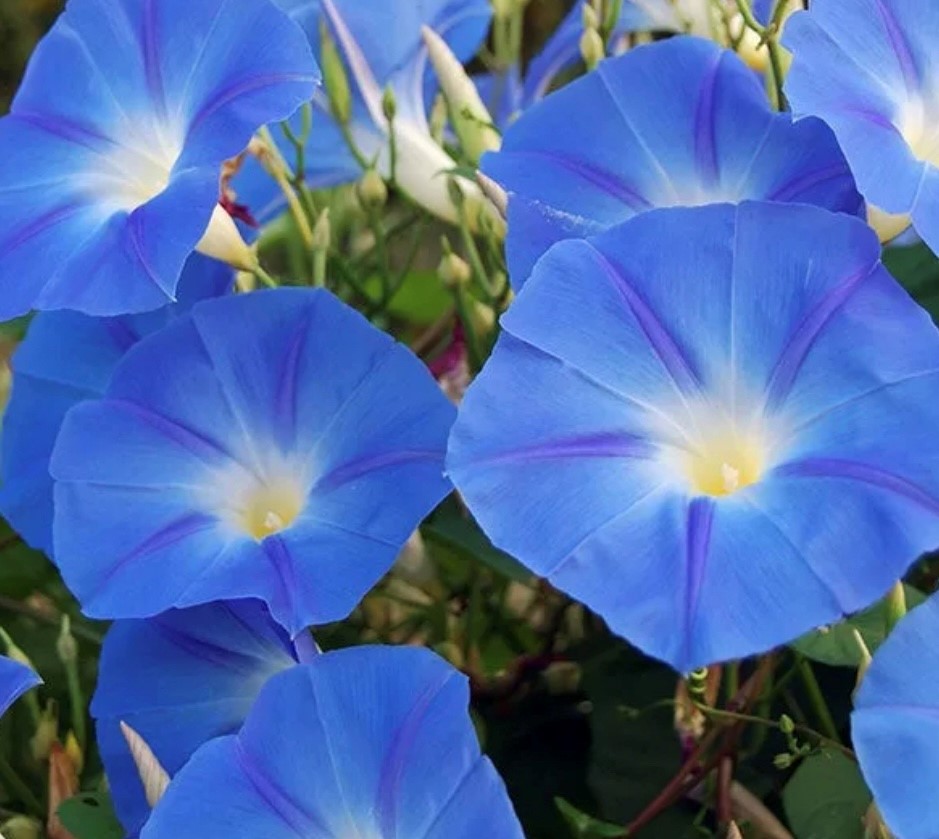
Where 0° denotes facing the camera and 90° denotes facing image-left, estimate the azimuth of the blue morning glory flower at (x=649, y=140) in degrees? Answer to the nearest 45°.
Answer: approximately 0°

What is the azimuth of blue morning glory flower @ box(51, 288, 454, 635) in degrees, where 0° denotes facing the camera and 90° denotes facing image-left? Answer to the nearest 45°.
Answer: approximately 0°
